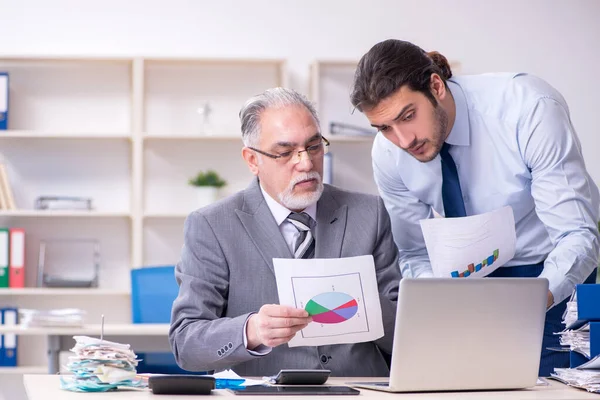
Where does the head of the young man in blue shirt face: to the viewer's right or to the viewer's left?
to the viewer's left

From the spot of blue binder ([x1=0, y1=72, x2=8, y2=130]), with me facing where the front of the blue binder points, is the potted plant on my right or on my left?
on my left

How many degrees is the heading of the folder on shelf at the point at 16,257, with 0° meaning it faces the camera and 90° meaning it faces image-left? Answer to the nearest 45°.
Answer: approximately 0°

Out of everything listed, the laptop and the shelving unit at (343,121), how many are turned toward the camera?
1

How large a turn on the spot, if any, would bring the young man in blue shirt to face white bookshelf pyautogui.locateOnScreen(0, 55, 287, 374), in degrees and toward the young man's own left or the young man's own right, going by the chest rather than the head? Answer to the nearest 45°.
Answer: approximately 90° to the young man's own right
